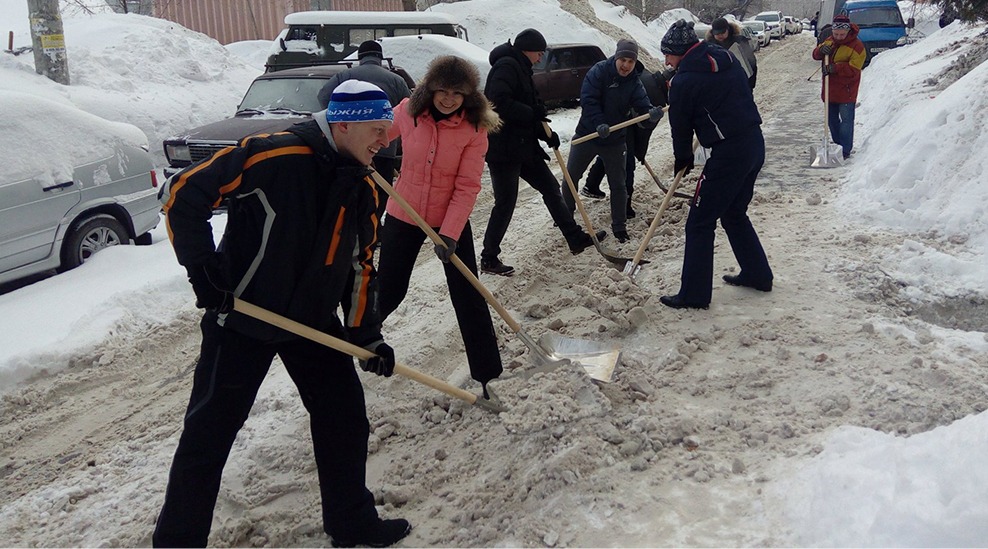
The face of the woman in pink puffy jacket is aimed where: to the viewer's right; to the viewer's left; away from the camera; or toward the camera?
toward the camera

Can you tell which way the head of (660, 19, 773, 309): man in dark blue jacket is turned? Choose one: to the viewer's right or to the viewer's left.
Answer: to the viewer's left

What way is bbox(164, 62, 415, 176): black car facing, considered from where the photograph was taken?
facing the viewer and to the left of the viewer

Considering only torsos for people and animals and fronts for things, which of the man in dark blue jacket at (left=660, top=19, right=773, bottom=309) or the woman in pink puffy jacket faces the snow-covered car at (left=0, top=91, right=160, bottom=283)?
the man in dark blue jacket

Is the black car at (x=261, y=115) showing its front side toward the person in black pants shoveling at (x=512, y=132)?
no

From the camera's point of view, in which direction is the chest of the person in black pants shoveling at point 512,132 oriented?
to the viewer's right

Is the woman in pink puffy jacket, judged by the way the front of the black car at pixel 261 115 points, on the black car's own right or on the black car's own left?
on the black car's own left

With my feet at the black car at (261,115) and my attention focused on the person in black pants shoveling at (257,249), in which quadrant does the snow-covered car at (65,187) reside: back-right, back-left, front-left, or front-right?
front-right

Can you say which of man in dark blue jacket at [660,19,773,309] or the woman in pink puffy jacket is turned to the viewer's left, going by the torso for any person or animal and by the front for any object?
the man in dark blue jacket

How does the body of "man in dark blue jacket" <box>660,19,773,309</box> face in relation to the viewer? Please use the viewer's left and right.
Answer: facing to the left of the viewer

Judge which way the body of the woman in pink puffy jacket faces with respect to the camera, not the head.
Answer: toward the camera
